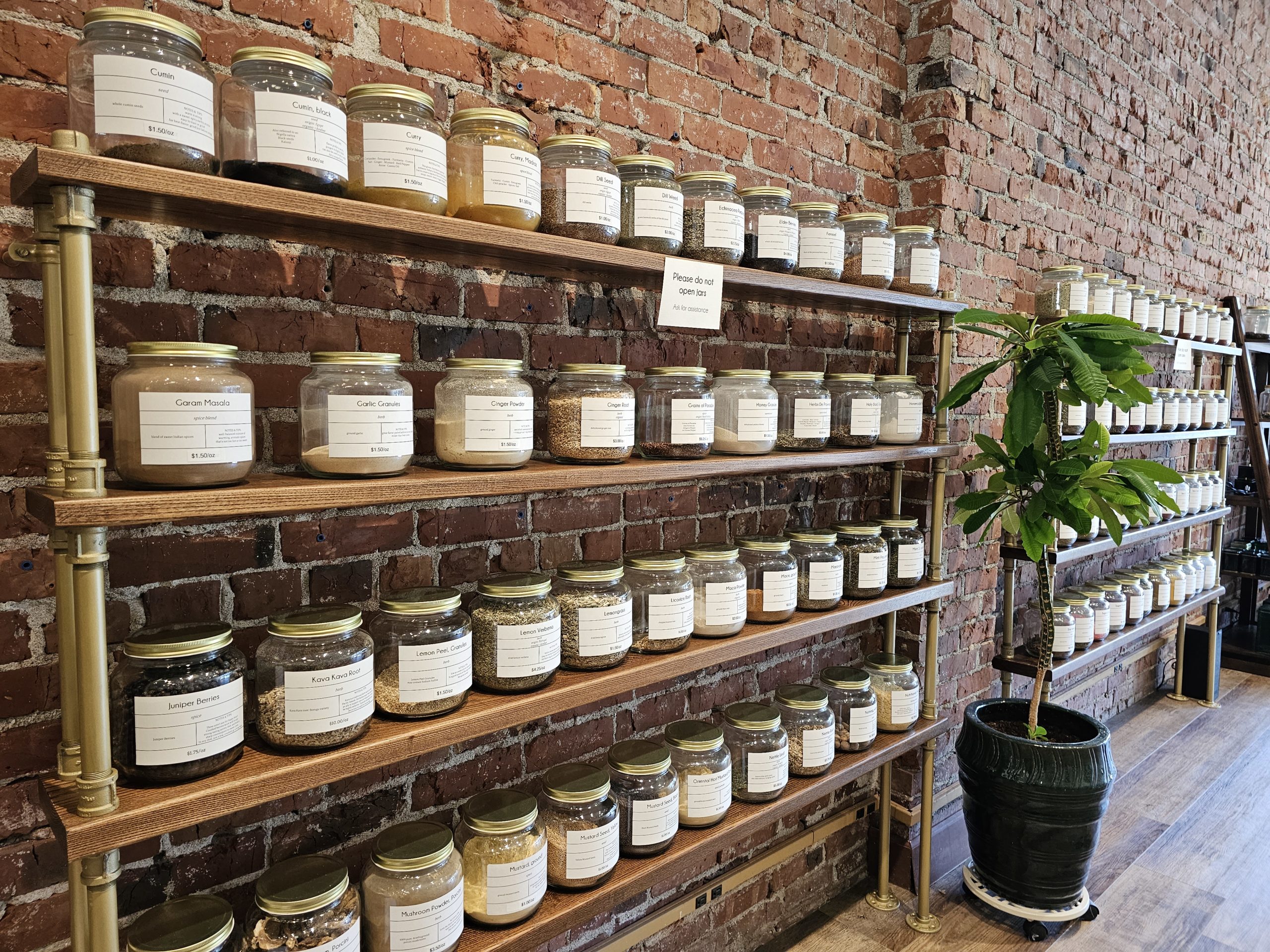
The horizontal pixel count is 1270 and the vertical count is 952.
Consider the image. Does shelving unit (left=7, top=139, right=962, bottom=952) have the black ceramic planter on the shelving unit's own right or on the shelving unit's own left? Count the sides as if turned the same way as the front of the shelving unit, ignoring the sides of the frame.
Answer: on the shelving unit's own left

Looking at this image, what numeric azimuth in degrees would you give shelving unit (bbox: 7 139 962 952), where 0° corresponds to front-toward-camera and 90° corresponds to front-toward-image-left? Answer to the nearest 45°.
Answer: approximately 315°

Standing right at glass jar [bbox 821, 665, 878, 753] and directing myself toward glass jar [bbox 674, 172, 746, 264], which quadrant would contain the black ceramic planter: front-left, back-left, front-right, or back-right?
back-left

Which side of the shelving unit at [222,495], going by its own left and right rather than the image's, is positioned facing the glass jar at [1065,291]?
left
